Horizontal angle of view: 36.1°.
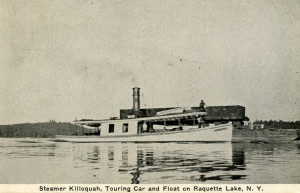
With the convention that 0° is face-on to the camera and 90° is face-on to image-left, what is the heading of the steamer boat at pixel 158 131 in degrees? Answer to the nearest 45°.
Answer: approximately 270°
